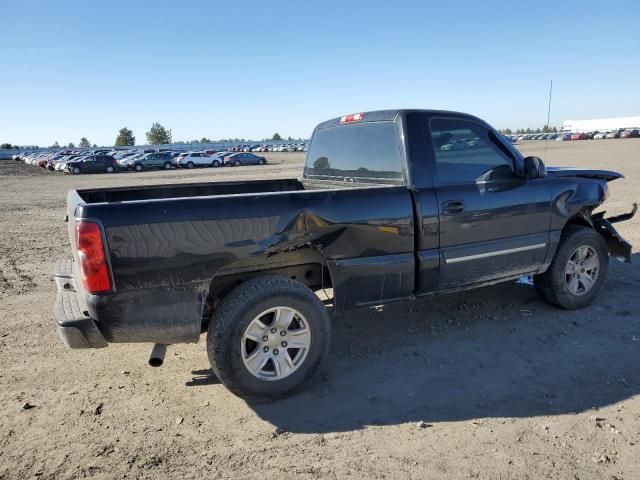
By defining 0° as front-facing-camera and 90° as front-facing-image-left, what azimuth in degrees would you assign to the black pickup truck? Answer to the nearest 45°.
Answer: approximately 225°

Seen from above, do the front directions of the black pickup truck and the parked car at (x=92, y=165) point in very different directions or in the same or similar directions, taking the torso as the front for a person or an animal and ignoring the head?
very different directions

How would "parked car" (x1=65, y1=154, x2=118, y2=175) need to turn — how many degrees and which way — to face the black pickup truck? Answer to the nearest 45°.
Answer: approximately 90° to its left

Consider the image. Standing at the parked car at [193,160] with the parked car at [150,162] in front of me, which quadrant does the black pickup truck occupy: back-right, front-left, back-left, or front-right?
front-left

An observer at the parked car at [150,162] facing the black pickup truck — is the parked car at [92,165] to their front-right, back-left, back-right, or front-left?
front-right

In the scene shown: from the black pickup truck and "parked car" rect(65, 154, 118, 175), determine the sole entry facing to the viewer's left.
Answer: the parked car

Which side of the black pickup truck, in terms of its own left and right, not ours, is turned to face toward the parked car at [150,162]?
left

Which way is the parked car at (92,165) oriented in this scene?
to the viewer's left

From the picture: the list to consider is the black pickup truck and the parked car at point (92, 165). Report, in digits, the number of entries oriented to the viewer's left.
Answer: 1

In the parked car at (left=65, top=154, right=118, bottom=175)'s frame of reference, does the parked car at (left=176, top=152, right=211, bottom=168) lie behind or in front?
behind

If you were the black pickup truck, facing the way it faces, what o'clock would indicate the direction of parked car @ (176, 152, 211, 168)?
The parked car is roughly at 10 o'clock from the black pickup truck.
